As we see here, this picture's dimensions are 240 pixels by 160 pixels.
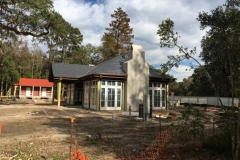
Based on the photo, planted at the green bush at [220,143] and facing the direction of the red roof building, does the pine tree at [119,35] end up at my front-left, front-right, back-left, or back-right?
front-right

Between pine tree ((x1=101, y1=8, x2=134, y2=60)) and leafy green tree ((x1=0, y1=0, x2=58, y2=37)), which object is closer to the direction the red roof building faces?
the leafy green tree

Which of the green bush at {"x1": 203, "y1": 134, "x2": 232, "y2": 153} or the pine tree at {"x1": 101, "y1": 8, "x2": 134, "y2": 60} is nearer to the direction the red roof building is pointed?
the green bush

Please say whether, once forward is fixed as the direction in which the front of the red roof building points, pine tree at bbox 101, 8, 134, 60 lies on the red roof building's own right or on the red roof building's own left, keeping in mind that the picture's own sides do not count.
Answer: on the red roof building's own left

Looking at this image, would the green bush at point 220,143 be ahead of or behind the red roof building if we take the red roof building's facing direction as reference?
ahead

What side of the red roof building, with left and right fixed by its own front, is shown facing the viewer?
front
